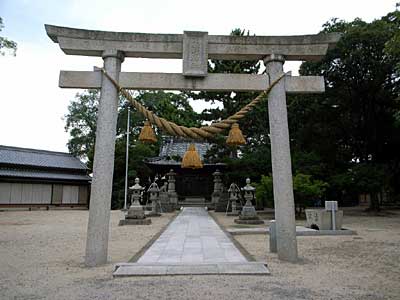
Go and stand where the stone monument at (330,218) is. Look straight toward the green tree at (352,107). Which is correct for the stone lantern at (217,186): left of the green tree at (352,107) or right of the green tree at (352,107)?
left

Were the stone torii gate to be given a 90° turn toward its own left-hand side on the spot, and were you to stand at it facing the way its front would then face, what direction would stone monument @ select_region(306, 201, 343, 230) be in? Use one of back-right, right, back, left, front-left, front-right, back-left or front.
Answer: front-left

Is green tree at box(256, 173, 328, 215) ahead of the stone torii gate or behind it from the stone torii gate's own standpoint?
behind

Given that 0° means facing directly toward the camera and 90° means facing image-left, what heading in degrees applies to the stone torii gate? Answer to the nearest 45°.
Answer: approximately 0°

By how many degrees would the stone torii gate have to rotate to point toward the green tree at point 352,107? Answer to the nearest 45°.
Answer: approximately 135° to its left

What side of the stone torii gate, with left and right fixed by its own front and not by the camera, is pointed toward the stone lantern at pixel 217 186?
back

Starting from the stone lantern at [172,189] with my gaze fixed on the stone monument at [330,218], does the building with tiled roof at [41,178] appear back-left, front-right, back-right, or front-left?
back-right

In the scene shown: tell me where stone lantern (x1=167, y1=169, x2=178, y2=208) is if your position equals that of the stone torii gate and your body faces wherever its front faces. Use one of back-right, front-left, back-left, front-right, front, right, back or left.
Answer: back

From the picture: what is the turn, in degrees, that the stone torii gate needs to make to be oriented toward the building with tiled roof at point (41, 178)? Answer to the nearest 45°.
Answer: approximately 135° to its right
